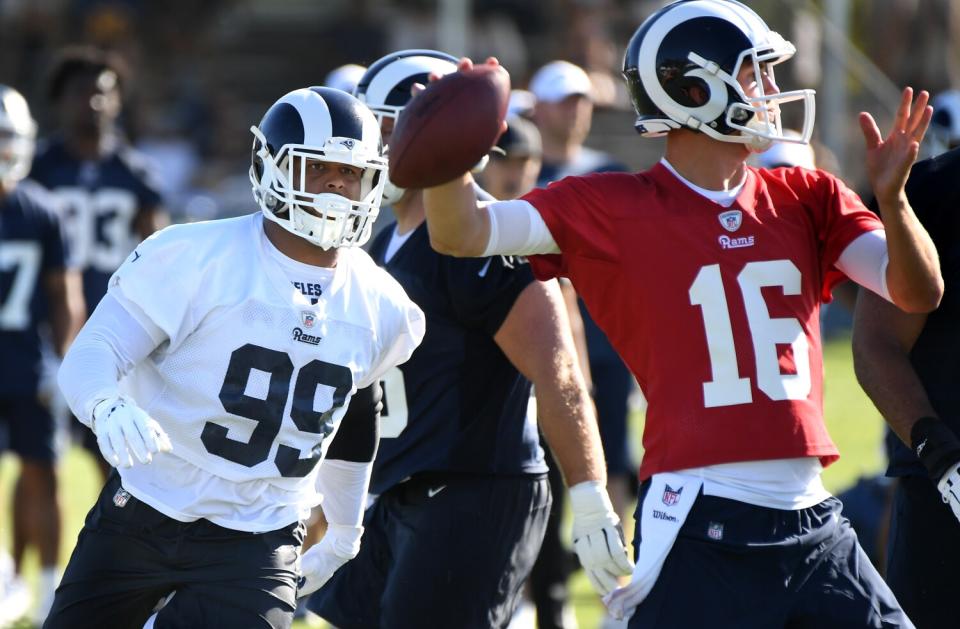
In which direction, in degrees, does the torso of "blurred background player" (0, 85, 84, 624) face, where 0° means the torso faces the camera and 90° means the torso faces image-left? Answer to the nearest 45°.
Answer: approximately 45°

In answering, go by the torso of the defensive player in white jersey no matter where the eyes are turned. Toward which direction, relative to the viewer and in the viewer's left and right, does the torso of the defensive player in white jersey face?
facing the viewer and to the right of the viewer

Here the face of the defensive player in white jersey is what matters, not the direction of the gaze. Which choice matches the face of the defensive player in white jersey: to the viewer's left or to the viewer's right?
to the viewer's right

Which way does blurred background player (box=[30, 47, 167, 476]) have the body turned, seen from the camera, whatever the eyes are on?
toward the camera

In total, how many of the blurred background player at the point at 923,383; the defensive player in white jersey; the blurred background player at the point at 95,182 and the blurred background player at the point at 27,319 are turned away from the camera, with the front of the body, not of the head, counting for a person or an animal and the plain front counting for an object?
0

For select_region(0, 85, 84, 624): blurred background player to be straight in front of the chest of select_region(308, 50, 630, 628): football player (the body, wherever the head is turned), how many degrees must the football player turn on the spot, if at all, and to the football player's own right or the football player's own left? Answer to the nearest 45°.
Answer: approximately 90° to the football player's own right
